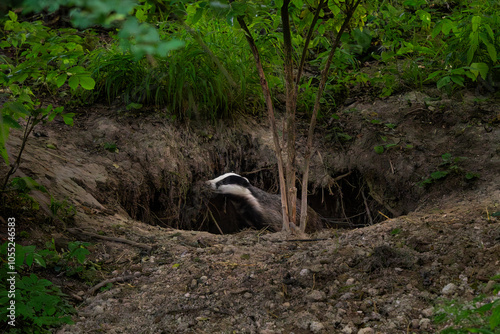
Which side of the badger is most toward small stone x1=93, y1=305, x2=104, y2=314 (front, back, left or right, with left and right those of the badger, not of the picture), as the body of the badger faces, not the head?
left

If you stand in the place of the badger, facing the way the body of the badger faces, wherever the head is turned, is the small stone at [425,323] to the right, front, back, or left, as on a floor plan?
left

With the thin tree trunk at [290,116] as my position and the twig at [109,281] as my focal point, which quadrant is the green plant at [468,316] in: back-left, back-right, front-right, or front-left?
front-left

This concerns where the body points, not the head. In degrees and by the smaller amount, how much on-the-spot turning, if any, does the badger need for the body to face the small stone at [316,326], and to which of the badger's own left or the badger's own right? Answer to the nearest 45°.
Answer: approximately 90° to the badger's own left

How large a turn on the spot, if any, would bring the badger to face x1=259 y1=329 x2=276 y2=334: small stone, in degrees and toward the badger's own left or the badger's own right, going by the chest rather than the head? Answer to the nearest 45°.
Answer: approximately 90° to the badger's own left

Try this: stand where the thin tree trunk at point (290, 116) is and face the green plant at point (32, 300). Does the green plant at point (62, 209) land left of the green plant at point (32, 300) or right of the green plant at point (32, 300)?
right

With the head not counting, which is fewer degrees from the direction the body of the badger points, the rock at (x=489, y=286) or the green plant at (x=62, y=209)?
the green plant

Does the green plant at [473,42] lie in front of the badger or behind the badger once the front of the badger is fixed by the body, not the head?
behind

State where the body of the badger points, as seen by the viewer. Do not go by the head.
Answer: to the viewer's left

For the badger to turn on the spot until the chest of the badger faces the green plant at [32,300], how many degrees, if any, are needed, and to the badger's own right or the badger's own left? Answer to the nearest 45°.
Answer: approximately 90° to the badger's own left
